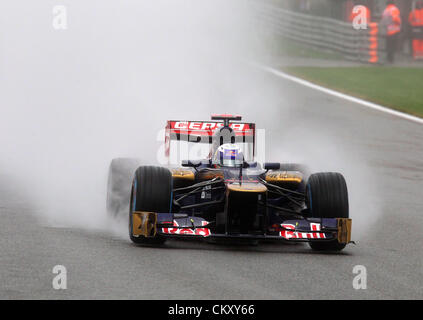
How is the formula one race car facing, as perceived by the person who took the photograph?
facing the viewer

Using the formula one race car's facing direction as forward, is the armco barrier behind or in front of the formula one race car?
behind
